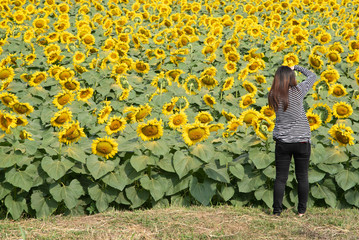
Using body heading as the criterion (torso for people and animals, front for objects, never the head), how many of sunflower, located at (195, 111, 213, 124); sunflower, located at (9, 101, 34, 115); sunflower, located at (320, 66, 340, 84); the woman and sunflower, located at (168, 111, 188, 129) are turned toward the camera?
4

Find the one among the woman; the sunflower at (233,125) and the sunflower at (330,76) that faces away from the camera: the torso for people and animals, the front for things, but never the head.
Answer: the woman

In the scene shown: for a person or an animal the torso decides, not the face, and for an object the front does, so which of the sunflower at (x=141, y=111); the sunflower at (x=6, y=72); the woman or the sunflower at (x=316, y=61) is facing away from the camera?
the woman

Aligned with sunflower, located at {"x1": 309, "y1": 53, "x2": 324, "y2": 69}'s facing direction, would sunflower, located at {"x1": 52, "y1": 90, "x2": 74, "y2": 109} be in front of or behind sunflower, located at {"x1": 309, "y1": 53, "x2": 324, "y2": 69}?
in front

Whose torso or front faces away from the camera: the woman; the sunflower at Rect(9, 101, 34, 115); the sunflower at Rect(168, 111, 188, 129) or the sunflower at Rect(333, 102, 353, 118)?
the woman

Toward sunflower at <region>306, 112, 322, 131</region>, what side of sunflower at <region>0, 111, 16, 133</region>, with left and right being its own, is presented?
left

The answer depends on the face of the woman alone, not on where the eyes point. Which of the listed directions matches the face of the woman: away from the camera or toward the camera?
away from the camera

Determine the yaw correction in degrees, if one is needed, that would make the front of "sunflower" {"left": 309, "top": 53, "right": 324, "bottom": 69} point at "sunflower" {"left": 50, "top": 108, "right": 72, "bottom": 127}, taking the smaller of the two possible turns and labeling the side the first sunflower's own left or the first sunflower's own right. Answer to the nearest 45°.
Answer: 0° — it already faces it

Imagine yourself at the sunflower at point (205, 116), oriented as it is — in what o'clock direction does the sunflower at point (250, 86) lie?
the sunflower at point (250, 86) is roughly at 7 o'clock from the sunflower at point (205, 116).

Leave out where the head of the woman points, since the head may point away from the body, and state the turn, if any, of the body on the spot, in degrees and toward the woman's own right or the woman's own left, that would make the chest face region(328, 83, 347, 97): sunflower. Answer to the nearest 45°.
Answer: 0° — they already face it

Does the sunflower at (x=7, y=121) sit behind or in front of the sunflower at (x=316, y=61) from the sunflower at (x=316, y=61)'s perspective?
in front

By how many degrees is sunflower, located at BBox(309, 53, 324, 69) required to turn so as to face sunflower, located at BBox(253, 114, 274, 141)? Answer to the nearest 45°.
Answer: approximately 45° to its left

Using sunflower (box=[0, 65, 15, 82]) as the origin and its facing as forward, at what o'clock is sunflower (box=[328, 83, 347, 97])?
sunflower (box=[328, 83, 347, 97]) is roughly at 10 o'clock from sunflower (box=[0, 65, 15, 82]).

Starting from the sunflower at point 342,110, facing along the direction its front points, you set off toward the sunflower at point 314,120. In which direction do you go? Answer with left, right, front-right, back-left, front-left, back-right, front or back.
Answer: front-right

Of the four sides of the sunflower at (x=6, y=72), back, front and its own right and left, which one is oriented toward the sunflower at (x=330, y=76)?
left

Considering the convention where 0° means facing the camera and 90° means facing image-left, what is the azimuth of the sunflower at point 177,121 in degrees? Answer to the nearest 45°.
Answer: approximately 0°
